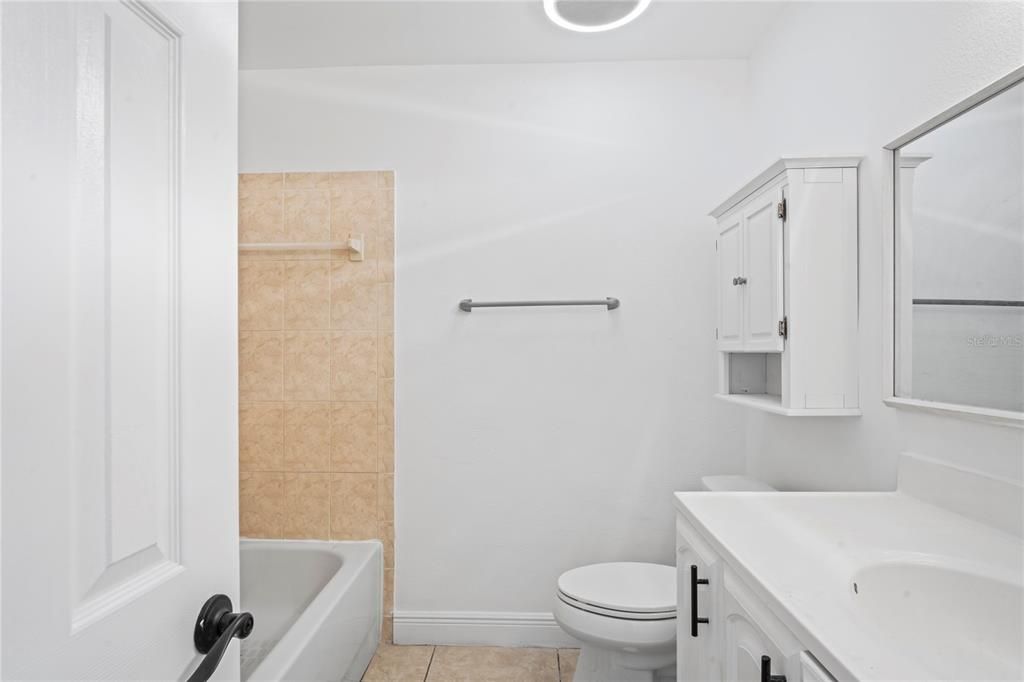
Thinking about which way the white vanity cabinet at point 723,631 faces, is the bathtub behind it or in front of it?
in front

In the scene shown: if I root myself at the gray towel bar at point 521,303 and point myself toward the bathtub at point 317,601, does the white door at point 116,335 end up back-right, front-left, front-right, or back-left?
front-left

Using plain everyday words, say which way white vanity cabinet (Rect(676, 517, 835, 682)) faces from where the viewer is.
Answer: facing to the left of the viewer

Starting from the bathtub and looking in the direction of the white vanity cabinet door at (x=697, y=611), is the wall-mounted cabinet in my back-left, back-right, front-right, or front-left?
front-left

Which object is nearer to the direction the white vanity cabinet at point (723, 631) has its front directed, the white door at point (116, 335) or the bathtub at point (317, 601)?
the bathtub

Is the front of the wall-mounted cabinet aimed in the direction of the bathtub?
yes

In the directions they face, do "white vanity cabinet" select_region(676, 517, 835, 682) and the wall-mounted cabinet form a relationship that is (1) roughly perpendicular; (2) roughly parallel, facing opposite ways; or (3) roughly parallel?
roughly parallel

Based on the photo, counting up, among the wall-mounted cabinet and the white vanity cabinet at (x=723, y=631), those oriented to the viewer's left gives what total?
2

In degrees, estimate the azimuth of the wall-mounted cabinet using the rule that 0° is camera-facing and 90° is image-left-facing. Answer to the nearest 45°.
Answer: approximately 90°
